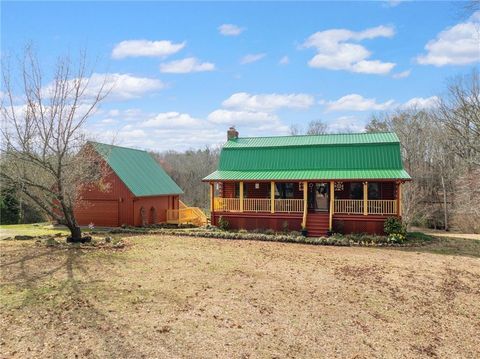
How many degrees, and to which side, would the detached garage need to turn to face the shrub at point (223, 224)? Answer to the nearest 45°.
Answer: approximately 90° to its left

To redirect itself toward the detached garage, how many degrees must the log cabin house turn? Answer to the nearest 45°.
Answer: approximately 90° to its right

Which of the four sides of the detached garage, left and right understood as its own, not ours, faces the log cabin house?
left

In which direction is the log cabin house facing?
toward the camera

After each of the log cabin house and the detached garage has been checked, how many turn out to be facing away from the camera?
0

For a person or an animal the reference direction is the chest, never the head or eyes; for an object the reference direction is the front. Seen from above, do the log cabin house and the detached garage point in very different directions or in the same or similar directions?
same or similar directions

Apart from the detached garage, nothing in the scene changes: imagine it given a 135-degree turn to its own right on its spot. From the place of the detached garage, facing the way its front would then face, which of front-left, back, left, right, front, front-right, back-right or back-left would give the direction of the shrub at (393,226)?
back-right

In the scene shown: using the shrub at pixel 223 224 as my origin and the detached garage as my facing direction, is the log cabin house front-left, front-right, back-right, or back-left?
back-right

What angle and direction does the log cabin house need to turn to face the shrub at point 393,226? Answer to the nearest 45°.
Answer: approximately 45° to its left

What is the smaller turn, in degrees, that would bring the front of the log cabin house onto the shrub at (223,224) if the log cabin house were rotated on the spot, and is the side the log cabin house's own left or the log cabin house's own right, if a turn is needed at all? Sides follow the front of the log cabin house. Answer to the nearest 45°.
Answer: approximately 90° to the log cabin house's own right

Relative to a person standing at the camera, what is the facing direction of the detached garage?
facing the viewer and to the left of the viewer
